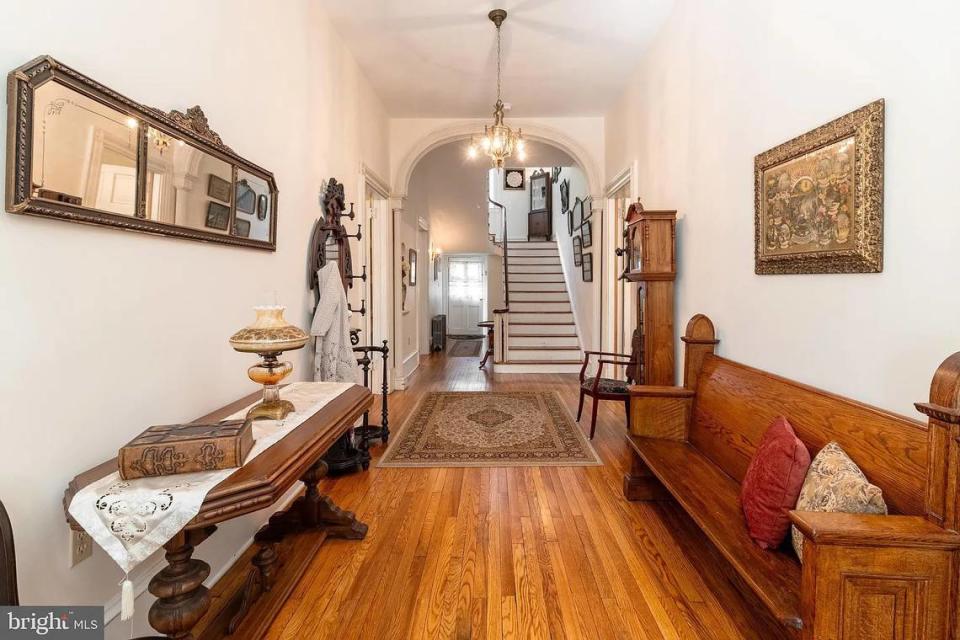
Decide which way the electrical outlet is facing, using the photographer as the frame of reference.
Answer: facing the viewer and to the right of the viewer

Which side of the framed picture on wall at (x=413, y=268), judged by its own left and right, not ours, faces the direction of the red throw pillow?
right

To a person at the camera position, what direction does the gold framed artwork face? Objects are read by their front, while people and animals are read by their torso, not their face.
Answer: facing the viewer and to the left of the viewer

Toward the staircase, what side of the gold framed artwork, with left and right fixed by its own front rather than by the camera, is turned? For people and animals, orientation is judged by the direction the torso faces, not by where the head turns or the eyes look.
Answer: right

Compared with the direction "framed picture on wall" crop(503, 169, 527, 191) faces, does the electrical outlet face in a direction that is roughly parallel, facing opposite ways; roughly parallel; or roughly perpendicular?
roughly perpendicular

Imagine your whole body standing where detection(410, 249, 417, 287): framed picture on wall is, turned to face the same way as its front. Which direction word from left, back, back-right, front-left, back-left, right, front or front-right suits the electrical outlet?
right

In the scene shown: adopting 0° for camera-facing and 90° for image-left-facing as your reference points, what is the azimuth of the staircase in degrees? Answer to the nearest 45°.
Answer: approximately 0°

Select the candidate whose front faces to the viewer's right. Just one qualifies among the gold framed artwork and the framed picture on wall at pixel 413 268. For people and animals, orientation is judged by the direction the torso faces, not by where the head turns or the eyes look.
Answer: the framed picture on wall

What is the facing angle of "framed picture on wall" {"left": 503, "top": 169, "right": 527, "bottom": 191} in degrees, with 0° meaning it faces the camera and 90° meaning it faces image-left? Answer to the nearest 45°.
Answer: approximately 0°

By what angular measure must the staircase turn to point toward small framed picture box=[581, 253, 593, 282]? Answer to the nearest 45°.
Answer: approximately 45° to its left

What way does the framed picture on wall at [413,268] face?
to the viewer's right

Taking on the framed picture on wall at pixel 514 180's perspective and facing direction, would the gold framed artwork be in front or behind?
in front

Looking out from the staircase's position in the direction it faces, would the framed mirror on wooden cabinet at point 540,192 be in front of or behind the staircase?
behind

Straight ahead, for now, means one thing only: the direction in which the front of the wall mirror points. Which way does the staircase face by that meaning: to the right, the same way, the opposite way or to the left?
to the right

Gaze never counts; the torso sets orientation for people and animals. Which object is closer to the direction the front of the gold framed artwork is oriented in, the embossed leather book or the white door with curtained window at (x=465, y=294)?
the embossed leather book

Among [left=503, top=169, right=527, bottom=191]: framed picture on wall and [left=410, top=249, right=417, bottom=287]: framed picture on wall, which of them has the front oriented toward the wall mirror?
[left=503, top=169, right=527, bottom=191]: framed picture on wall

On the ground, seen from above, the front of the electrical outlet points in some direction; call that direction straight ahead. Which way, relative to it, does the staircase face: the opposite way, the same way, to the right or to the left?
to the right
